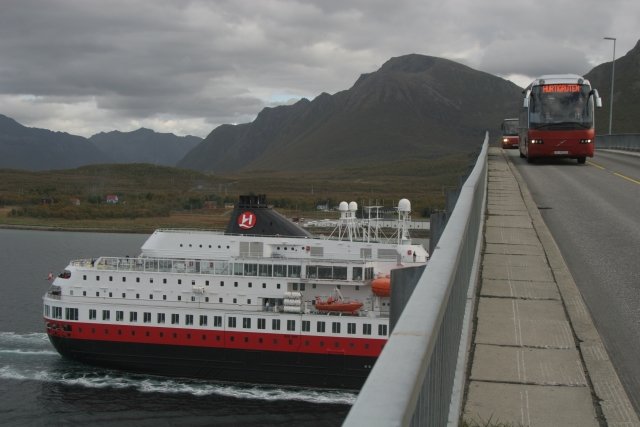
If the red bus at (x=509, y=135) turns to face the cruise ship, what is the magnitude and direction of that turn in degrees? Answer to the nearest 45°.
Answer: approximately 45° to its right

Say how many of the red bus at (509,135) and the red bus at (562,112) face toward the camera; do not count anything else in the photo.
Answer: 2

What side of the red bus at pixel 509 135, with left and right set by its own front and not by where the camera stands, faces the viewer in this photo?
front

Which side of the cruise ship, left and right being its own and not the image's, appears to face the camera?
right

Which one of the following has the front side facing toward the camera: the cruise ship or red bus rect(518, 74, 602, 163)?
the red bus

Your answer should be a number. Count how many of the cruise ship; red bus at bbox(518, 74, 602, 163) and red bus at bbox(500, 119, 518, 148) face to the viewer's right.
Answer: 1

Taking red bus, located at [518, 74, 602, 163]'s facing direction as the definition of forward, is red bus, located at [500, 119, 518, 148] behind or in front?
behind

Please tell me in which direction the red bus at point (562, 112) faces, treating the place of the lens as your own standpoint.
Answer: facing the viewer
